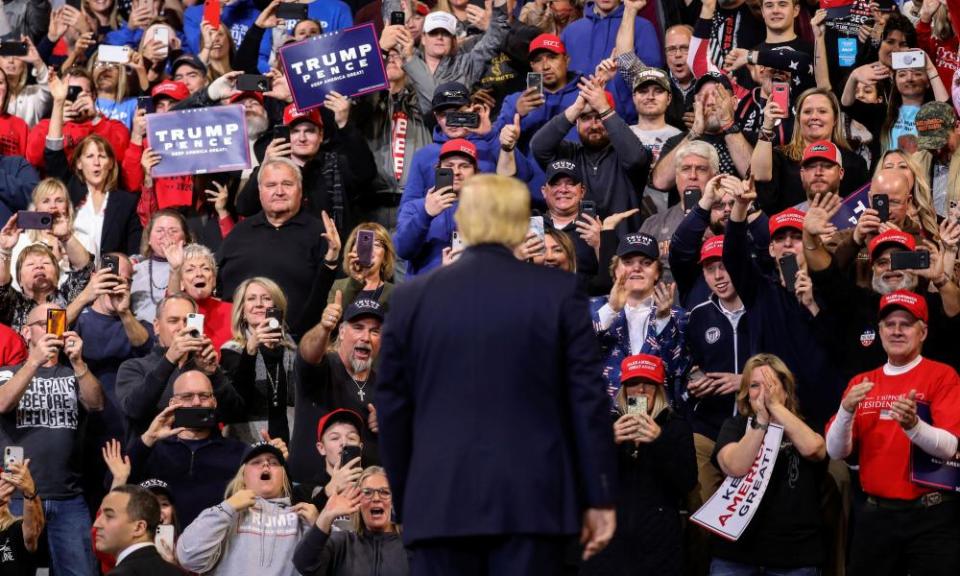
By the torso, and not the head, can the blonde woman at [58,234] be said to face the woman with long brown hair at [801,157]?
no

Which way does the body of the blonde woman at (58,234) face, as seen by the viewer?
toward the camera

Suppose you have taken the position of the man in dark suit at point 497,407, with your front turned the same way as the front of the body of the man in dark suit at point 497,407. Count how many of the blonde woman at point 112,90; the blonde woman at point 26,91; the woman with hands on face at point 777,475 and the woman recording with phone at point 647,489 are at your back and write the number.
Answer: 0

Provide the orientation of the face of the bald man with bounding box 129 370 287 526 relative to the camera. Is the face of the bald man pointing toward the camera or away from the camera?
toward the camera

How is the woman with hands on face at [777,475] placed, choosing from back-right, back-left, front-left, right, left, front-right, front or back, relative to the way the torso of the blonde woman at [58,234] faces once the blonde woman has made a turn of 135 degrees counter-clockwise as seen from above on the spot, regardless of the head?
right

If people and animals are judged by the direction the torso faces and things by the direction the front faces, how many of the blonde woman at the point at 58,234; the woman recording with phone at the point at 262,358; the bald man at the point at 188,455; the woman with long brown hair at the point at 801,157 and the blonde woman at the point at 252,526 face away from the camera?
0

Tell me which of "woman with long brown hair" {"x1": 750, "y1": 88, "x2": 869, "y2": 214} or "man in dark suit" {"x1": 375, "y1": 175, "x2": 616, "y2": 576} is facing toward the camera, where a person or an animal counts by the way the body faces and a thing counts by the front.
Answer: the woman with long brown hair

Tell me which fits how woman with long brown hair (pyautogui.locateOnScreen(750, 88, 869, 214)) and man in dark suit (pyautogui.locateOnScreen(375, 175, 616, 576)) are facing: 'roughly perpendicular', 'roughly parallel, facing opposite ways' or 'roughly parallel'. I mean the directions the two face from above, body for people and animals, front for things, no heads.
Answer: roughly parallel, facing opposite ways

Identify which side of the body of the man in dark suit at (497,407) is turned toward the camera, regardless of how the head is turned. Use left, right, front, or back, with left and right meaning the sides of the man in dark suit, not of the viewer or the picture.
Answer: back

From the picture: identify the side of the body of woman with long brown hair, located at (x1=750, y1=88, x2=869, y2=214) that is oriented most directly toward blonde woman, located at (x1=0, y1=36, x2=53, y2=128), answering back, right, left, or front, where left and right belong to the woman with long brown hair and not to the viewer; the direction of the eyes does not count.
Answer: right

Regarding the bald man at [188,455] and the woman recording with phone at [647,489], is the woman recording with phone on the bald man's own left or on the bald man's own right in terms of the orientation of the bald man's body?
on the bald man's own left

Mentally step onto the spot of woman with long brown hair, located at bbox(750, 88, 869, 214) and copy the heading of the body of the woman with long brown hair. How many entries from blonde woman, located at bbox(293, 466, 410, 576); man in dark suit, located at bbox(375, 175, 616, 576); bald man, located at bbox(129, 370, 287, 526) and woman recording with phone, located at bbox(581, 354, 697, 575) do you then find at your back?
0

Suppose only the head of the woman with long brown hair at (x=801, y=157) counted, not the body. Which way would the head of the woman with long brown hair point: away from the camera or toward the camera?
toward the camera

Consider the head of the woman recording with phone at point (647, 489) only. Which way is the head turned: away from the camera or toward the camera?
toward the camera

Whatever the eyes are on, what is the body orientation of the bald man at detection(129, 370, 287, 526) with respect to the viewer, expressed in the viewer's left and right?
facing the viewer

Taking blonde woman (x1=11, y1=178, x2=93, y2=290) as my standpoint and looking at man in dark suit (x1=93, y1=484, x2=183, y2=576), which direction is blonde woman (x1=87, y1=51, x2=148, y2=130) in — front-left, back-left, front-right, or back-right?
back-left

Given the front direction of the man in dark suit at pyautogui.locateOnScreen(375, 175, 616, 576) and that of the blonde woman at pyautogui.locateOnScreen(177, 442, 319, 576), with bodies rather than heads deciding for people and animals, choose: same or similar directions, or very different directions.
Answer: very different directions
